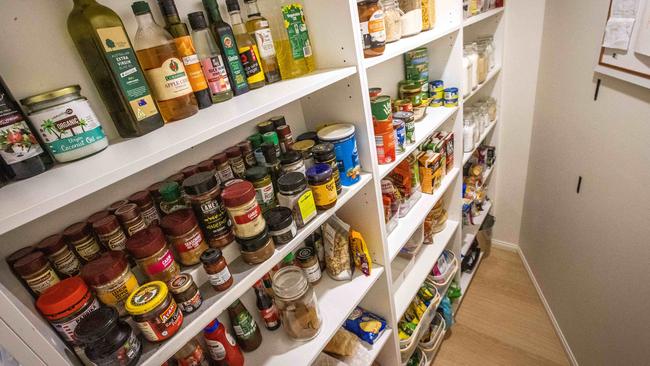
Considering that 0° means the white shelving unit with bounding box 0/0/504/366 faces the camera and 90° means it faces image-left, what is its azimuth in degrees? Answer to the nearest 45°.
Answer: approximately 315°
